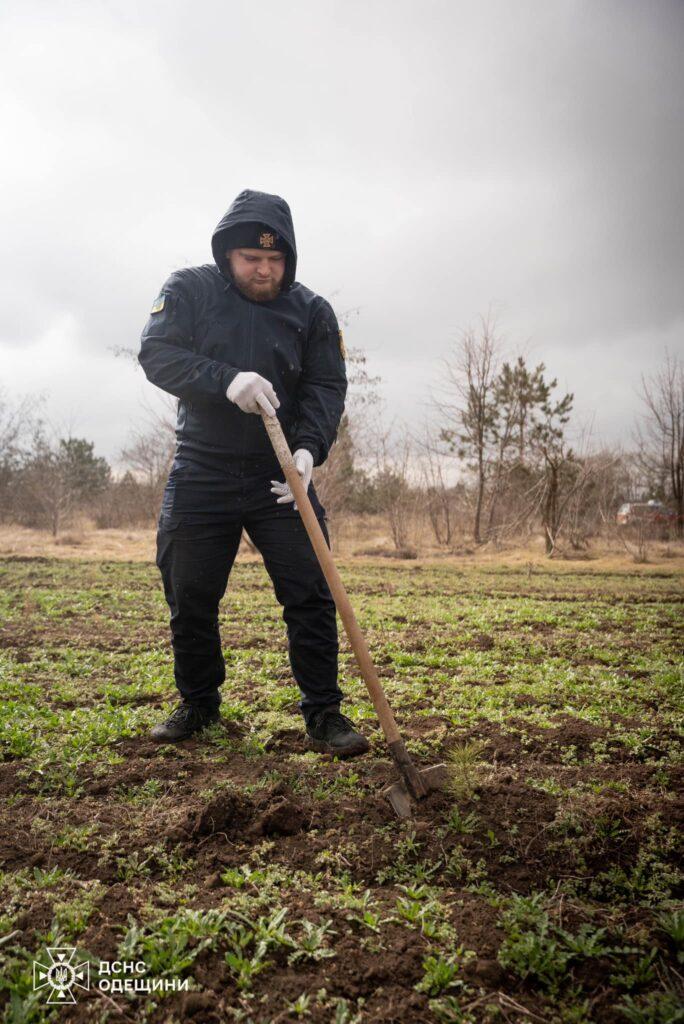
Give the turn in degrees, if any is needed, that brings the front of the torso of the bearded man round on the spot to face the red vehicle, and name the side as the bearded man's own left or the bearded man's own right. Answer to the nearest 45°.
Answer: approximately 135° to the bearded man's own left

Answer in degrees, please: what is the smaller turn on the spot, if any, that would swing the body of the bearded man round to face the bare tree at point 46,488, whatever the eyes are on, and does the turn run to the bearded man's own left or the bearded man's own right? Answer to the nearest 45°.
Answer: approximately 180°

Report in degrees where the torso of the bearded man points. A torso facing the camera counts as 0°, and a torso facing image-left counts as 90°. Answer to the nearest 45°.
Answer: approximately 0°

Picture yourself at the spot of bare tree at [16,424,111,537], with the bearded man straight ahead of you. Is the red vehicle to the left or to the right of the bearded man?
left
